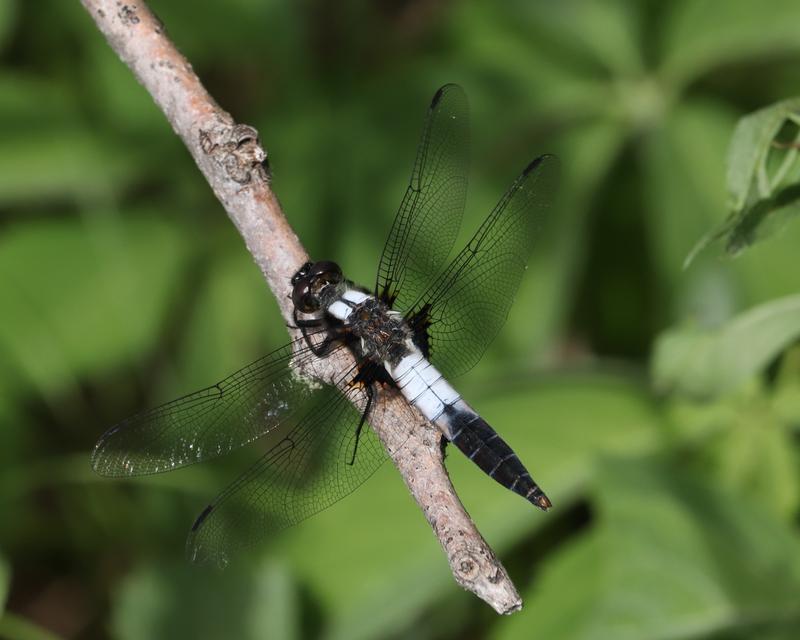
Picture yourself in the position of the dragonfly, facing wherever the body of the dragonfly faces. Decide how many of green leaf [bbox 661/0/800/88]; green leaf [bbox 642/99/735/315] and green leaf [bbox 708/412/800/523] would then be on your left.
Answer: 0

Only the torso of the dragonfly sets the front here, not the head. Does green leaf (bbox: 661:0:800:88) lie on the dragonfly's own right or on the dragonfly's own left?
on the dragonfly's own right

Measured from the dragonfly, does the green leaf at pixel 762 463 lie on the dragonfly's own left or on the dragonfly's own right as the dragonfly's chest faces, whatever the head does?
on the dragonfly's own right

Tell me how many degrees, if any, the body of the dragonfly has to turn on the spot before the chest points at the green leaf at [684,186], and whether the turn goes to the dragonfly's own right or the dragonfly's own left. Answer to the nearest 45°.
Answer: approximately 90° to the dragonfly's own right

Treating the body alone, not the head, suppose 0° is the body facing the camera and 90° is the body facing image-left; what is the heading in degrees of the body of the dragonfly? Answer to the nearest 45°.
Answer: approximately 135°

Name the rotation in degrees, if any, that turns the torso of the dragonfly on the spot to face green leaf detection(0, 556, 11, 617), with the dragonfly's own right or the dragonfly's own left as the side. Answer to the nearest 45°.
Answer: approximately 45° to the dragonfly's own left

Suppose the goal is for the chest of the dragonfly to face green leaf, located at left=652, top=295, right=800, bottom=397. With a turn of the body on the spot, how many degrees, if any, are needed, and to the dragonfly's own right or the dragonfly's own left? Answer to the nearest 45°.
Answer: approximately 135° to the dragonfly's own right
